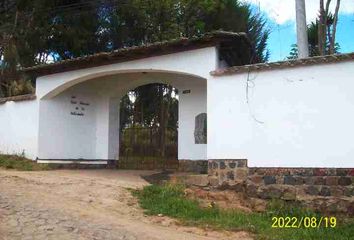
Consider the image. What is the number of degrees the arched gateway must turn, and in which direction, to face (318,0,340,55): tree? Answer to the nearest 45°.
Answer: approximately 135° to its left

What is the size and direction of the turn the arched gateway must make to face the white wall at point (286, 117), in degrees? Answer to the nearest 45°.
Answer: approximately 90° to its left

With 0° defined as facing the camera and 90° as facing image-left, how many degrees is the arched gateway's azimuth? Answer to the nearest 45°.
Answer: approximately 45°

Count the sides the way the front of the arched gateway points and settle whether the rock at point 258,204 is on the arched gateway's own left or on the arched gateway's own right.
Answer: on the arched gateway's own left

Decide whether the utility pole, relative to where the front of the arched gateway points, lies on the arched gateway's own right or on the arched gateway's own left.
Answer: on the arched gateway's own left

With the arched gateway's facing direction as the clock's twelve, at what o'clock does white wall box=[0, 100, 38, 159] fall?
The white wall is roughly at 2 o'clock from the arched gateway.
